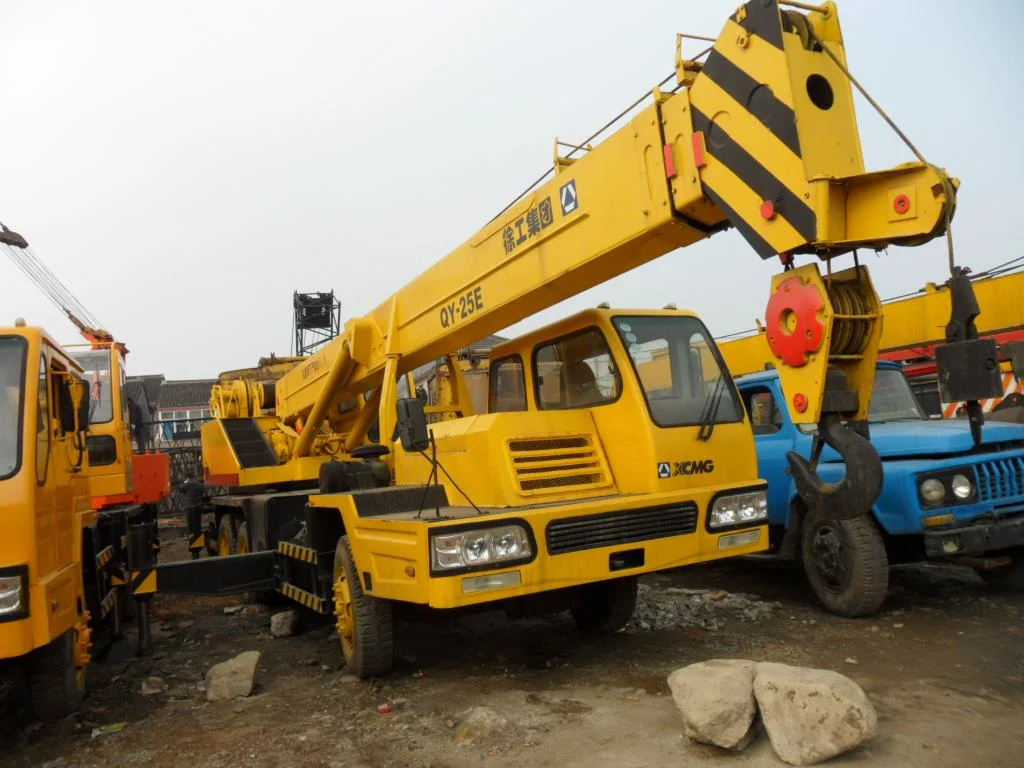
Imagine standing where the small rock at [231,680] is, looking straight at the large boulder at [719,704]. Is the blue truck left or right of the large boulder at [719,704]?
left

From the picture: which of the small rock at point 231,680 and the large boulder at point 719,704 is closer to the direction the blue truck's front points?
the large boulder

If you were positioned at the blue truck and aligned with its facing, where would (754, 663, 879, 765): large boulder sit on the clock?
The large boulder is roughly at 2 o'clock from the blue truck.

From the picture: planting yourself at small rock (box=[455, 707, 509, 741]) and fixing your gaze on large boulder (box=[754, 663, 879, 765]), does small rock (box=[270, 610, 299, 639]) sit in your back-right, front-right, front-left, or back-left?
back-left

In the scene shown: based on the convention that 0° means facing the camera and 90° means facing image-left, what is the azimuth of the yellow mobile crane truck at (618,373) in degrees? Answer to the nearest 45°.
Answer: approximately 315°

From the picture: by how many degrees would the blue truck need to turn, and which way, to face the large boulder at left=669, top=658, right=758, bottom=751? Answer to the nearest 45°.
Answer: approximately 45° to its right

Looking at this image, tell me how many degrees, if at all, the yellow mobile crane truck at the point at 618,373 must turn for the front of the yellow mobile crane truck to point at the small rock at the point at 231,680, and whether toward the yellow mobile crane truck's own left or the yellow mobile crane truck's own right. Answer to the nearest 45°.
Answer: approximately 45° to the yellow mobile crane truck's own right

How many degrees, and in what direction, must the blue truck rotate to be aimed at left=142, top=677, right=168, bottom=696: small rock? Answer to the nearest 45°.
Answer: approximately 90° to its right

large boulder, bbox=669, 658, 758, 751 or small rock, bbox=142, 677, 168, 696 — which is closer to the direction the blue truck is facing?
the large boulder

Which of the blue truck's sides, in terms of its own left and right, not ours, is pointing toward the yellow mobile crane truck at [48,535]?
right
